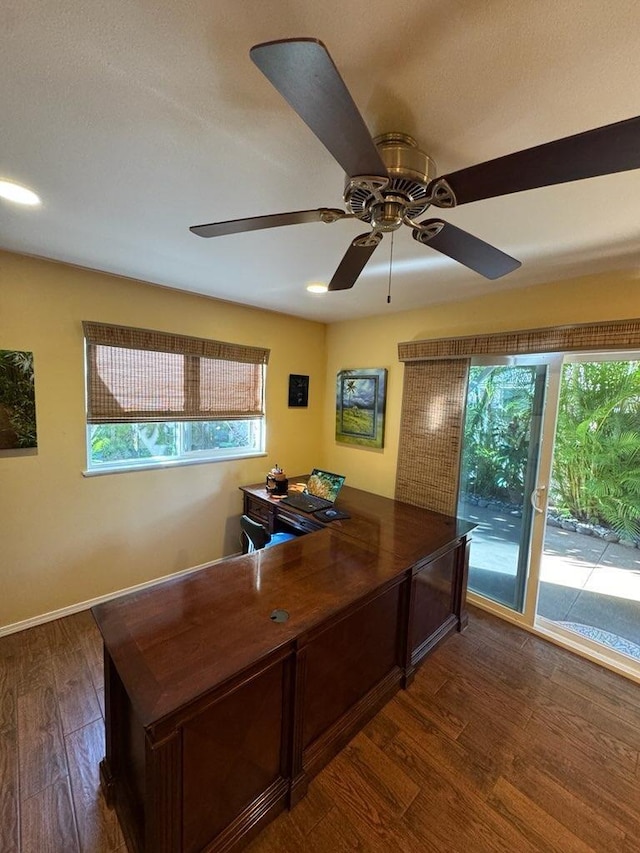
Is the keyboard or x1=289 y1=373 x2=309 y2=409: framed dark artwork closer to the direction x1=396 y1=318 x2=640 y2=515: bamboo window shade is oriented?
the keyboard

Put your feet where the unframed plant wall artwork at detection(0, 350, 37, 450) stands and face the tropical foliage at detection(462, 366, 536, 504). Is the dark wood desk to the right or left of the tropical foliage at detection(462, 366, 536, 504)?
right

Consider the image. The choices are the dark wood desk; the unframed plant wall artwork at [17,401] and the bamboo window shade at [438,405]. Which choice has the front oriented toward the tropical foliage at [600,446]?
the unframed plant wall artwork

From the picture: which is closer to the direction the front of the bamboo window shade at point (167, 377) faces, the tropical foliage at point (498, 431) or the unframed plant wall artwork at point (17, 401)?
the tropical foliage

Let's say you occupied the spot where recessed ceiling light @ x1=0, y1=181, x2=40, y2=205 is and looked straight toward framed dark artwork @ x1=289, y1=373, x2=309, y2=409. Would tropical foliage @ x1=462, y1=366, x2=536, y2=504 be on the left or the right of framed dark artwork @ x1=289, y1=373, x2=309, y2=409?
right

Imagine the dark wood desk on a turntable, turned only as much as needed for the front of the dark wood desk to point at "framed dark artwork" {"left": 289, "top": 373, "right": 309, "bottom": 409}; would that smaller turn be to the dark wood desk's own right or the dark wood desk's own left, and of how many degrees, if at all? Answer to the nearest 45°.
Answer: approximately 45° to the dark wood desk's own right

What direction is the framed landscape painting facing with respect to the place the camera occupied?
facing the viewer and to the left of the viewer

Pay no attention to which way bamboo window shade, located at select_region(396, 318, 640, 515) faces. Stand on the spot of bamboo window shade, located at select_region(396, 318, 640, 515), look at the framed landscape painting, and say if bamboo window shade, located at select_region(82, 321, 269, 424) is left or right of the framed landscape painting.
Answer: left

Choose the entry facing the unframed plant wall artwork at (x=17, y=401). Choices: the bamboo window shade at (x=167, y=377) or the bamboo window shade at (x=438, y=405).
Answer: the bamboo window shade at (x=438, y=405)

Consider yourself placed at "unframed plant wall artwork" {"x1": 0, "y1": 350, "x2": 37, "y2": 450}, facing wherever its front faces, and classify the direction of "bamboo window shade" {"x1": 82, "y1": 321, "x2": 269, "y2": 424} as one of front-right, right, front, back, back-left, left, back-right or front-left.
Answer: front-left

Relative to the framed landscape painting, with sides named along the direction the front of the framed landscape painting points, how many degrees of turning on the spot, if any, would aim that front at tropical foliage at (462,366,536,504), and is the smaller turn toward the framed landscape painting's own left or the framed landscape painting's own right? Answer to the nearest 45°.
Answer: approximately 90° to the framed landscape painting's own left

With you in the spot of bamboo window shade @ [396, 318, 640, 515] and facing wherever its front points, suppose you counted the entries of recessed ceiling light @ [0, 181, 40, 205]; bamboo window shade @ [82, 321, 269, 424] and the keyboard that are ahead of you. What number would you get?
3

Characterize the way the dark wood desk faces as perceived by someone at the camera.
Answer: facing away from the viewer and to the left of the viewer

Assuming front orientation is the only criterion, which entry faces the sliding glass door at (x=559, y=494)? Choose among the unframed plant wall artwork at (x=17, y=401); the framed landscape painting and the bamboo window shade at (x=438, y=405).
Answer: the unframed plant wall artwork

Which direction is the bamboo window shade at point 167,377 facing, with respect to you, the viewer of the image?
facing the viewer and to the right of the viewer
